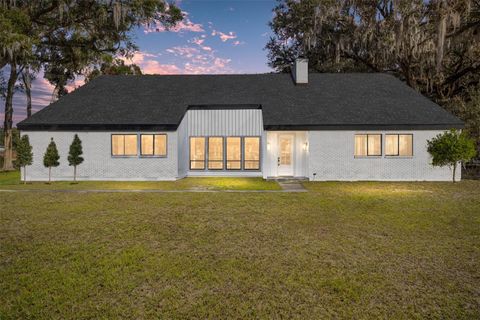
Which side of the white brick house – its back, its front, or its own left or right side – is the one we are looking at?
front

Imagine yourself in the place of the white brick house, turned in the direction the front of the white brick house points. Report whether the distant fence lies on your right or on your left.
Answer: on your left
